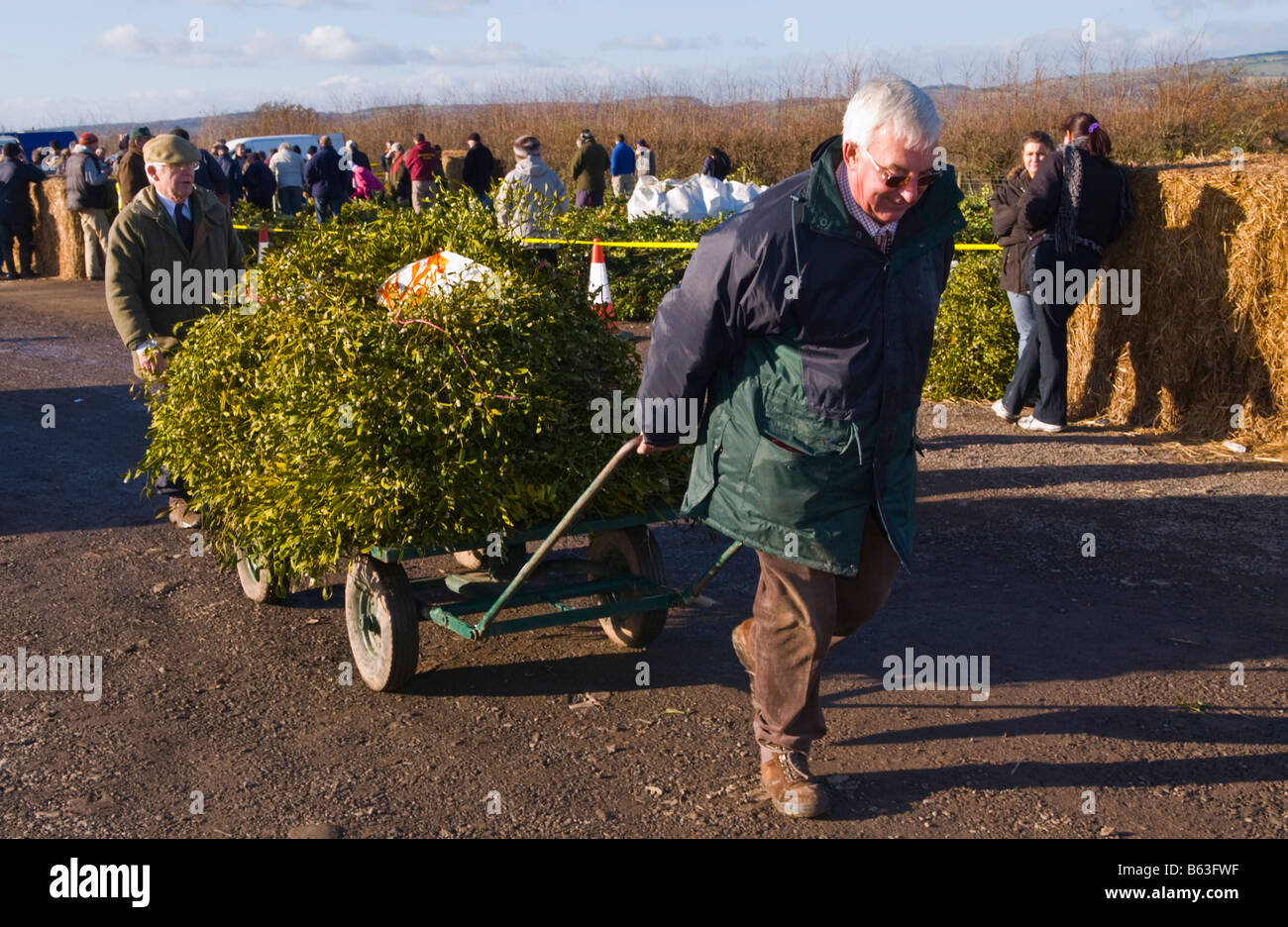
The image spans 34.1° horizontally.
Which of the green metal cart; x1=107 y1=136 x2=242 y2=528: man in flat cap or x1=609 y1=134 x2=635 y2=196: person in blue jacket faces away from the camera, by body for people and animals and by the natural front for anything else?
the person in blue jacket

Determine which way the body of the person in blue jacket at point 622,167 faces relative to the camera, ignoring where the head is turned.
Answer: away from the camera

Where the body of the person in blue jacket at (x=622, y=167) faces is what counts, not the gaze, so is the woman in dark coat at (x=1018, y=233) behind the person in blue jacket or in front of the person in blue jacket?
behind

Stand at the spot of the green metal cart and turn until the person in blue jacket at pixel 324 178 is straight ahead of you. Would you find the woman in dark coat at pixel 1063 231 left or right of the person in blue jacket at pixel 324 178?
right

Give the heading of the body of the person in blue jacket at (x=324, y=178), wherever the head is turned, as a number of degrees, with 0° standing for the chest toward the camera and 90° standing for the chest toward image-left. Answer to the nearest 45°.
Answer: approximately 180°

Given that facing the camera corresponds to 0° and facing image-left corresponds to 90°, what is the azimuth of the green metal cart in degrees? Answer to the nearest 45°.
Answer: approximately 315°

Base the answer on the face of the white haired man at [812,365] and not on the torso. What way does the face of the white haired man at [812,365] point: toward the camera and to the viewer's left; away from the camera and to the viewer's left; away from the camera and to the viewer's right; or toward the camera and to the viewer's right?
toward the camera and to the viewer's right

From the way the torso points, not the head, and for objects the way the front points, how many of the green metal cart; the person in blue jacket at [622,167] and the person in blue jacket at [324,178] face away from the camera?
2

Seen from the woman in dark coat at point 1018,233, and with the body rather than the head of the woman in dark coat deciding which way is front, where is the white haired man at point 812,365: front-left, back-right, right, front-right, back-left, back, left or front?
front-right

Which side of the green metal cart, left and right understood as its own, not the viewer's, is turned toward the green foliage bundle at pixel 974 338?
left

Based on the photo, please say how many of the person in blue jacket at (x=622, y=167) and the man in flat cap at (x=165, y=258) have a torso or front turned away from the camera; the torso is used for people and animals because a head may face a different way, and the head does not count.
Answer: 1
